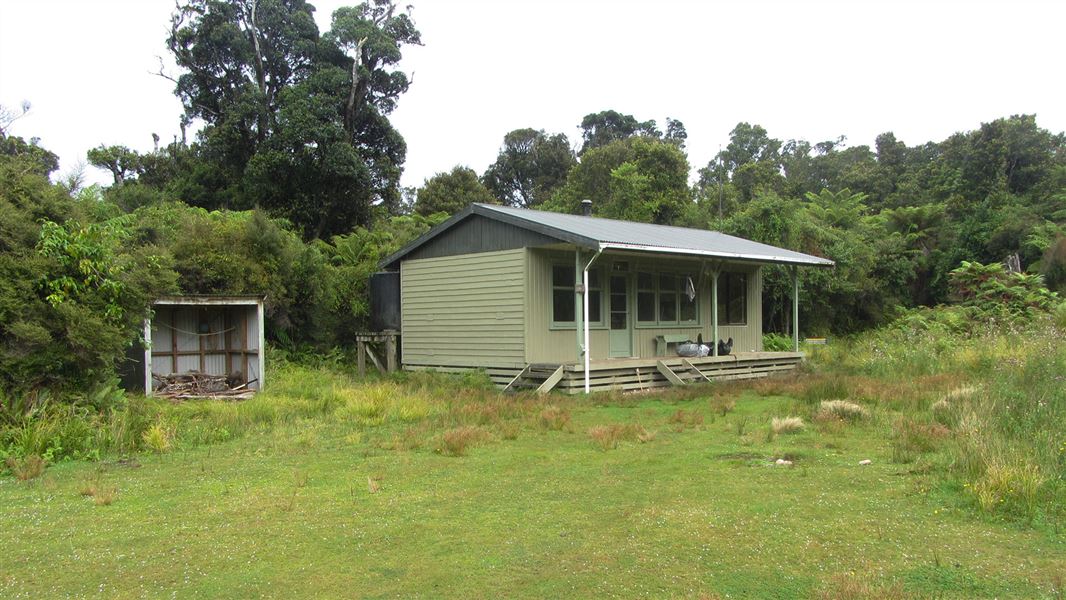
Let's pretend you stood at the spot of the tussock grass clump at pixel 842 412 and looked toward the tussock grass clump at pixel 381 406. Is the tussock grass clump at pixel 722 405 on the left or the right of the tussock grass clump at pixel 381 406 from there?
right

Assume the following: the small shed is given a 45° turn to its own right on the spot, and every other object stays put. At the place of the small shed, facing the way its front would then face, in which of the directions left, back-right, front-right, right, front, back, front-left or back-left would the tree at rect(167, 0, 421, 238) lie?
back-right

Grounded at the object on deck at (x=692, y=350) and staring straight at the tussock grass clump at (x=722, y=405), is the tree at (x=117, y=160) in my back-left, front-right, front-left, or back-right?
back-right

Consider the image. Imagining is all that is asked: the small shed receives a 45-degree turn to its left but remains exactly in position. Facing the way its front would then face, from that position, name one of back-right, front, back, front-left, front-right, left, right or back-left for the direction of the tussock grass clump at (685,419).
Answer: front

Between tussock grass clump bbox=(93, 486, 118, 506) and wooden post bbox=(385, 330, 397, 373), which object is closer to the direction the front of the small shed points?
the tussock grass clump

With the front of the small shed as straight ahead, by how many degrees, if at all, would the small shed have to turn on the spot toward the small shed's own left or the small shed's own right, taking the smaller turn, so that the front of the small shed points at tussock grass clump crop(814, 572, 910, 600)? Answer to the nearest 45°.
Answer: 0° — it already faces it

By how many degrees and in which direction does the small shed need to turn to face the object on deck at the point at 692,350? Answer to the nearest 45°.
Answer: approximately 90° to its left

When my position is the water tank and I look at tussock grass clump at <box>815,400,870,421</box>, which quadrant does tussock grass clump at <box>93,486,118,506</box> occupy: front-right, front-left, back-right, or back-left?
front-right

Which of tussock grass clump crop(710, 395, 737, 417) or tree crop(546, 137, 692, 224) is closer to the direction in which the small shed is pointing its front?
the tussock grass clump

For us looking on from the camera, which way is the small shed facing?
facing the viewer

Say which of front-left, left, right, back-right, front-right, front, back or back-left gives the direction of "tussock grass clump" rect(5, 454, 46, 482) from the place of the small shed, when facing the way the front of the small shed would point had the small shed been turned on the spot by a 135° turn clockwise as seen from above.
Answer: back-left

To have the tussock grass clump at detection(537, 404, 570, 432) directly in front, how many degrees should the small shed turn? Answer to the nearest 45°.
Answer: approximately 45° to its left

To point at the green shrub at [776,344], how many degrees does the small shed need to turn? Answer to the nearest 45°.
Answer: approximately 90° to its left

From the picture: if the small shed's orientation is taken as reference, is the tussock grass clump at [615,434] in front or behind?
in front

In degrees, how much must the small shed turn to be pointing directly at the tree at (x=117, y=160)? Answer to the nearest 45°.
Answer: approximately 180°

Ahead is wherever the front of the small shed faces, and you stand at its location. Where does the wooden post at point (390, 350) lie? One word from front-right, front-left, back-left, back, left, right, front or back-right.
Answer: left

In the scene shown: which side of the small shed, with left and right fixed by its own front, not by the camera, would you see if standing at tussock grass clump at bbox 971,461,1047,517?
front

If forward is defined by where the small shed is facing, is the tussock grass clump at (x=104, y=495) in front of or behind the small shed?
in front
